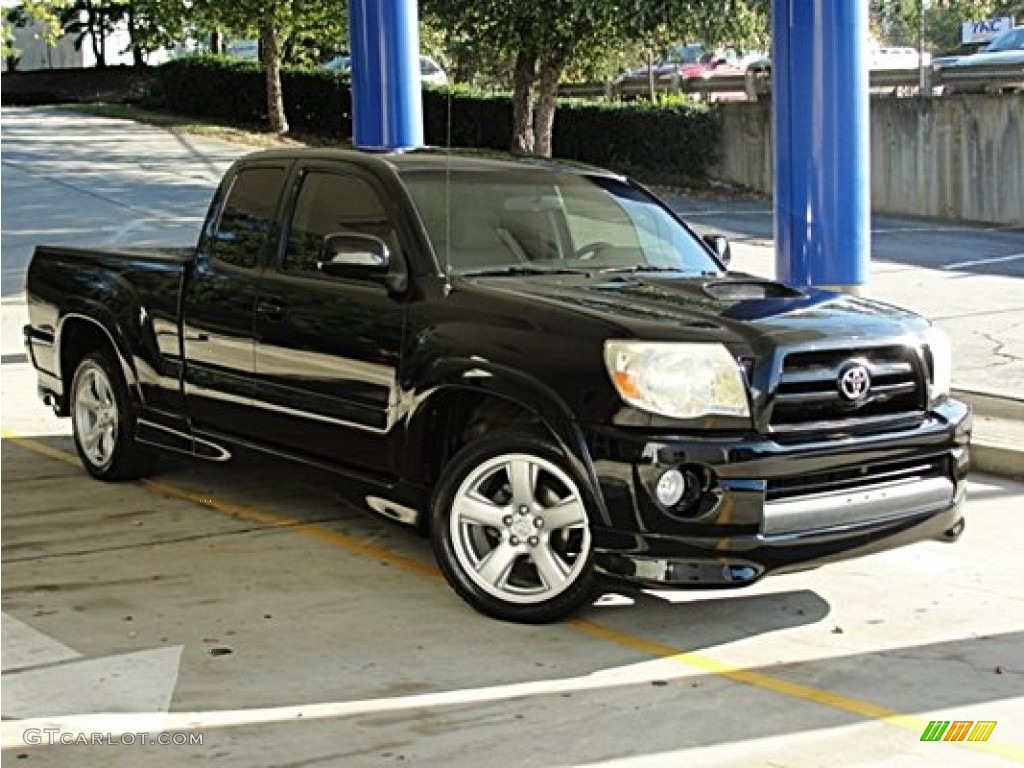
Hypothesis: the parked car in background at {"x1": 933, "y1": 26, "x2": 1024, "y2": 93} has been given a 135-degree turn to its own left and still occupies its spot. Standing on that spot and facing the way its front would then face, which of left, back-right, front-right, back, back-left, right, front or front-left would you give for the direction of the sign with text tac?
back-left

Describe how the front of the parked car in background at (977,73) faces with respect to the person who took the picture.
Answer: facing to the left of the viewer

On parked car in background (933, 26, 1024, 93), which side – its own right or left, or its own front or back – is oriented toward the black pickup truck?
left

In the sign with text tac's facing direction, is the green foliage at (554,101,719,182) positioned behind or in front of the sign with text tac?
in front

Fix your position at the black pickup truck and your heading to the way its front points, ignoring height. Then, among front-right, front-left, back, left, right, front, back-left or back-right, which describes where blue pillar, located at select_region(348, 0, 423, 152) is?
back-left

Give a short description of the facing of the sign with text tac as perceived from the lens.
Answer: facing the viewer

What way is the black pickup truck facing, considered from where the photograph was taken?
facing the viewer and to the right of the viewer

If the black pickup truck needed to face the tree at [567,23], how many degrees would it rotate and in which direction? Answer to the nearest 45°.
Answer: approximately 135° to its left

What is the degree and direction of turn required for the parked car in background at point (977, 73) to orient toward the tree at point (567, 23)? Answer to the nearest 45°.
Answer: approximately 45° to its left

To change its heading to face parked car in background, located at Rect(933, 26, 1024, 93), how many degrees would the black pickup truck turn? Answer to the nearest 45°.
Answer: approximately 135° to its left

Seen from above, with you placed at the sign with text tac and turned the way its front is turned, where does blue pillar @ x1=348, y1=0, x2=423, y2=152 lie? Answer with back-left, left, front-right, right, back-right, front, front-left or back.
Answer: front

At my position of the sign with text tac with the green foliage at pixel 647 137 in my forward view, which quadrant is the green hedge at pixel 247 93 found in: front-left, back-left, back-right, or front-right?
front-right

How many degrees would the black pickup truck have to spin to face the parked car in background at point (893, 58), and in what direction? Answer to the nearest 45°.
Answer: approximately 135° to its left

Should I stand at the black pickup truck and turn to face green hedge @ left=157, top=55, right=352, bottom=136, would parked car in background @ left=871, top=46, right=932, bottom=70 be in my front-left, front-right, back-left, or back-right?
front-right

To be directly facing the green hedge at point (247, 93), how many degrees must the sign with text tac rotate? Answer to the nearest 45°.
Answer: approximately 45° to its right

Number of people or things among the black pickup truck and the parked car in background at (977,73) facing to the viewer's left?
1
